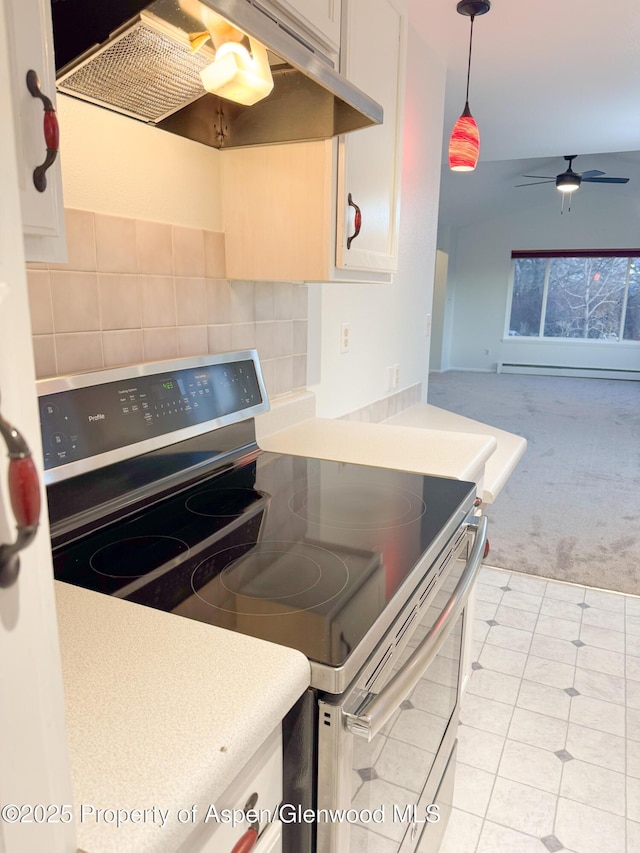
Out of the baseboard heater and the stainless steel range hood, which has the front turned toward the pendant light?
the baseboard heater

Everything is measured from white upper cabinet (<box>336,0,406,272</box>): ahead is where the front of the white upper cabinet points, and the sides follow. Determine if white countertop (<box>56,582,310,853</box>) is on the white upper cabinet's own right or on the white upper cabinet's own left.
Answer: on the white upper cabinet's own right

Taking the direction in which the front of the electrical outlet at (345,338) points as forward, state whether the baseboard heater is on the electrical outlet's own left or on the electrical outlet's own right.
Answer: on the electrical outlet's own left

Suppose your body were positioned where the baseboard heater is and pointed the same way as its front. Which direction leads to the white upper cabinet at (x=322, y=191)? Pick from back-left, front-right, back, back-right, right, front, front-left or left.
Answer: front

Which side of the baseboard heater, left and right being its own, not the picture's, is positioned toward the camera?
front

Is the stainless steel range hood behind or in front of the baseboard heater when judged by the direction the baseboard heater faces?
in front

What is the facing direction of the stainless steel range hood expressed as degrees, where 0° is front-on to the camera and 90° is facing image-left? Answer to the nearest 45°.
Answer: approximately 315°

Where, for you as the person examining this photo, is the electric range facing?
facing the viewer and to the right of the viewer
